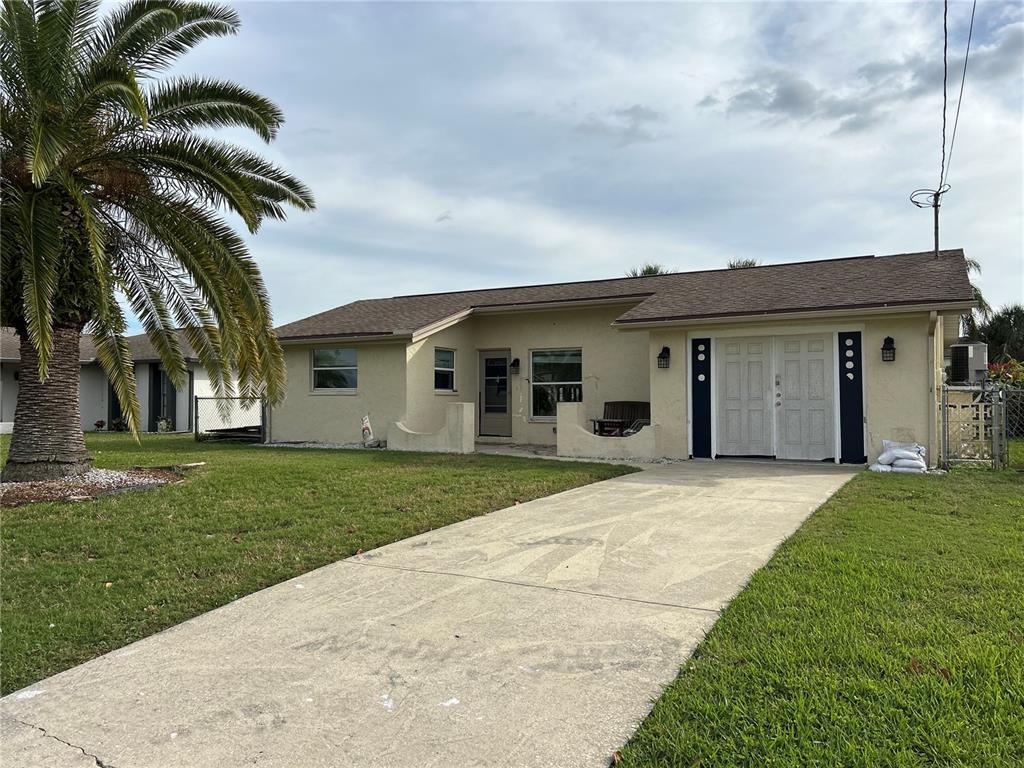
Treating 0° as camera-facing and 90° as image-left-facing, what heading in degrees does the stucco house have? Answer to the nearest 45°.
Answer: approximately 0°

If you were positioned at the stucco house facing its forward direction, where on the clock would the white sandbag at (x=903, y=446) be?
The white sandbag is roughly at 10 o'clock from the stucco house.

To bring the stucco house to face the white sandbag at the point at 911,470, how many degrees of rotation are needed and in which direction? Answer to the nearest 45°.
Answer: approximately 45° to its left

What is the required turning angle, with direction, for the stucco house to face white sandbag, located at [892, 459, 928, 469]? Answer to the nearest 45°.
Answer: approximately 45° to its left

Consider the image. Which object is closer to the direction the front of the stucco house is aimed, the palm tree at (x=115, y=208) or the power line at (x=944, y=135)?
the palm tree

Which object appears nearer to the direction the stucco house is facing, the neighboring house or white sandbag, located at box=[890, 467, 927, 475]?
the white sandbag

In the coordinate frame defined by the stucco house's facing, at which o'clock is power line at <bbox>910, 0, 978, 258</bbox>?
The power line is roughly at 9 o'clock from the stucco house.

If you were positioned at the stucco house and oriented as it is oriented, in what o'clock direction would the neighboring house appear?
The neighboring house is roughly at 4 o'clock from the stucco house.

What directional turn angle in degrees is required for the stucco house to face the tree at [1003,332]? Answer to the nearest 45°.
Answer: approximately 135° to its left

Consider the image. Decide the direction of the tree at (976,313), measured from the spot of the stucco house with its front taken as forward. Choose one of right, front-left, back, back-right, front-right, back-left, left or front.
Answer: back-left

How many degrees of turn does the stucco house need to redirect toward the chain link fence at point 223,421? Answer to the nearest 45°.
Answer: approximately 135° to its right

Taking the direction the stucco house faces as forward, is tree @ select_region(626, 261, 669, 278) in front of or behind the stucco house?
behind
